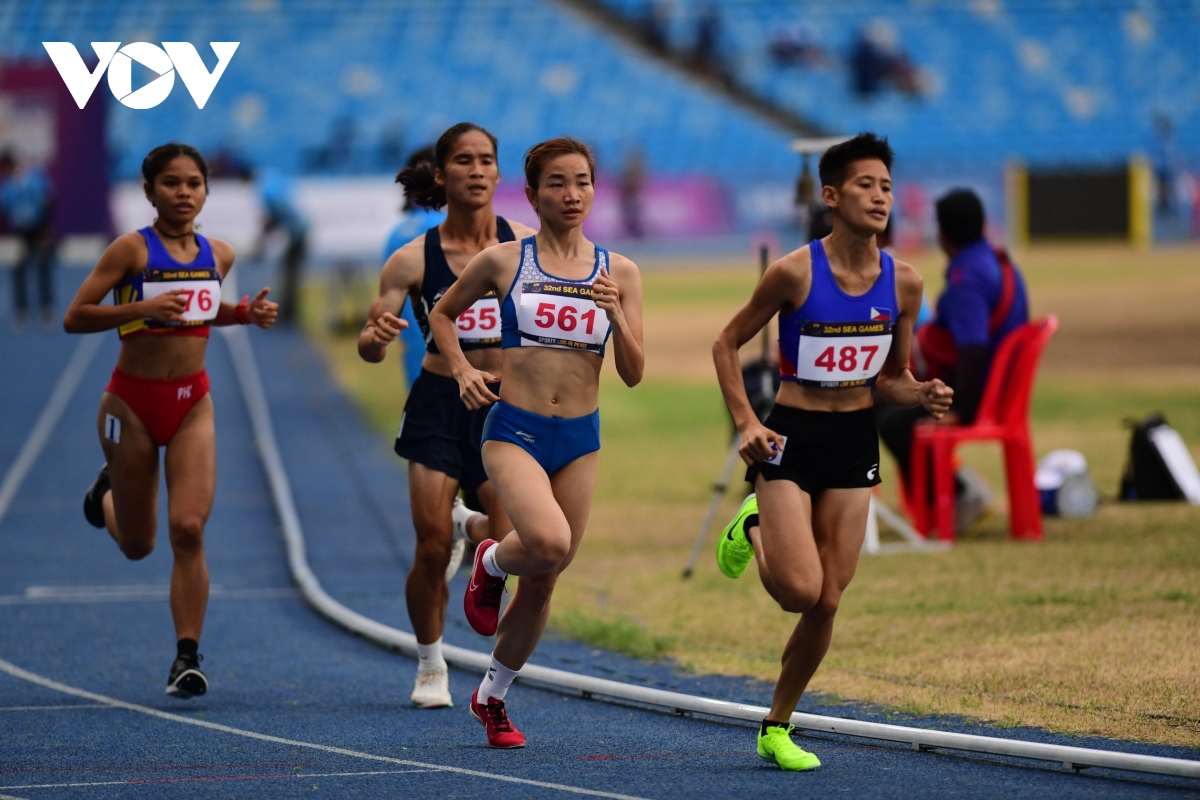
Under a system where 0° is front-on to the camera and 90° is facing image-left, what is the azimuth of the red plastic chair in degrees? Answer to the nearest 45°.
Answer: approximately 90°

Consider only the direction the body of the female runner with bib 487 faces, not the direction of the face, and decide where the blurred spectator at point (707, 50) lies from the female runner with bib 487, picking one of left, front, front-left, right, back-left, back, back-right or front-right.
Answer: back-left

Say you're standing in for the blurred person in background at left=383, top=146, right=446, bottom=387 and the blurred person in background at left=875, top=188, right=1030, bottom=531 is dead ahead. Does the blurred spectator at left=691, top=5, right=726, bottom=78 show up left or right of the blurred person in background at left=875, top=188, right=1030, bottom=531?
left

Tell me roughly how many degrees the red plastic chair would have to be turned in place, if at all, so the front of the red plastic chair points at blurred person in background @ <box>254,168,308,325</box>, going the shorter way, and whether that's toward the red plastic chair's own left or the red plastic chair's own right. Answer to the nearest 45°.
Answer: approximately 45° to the red plastic chair's own right

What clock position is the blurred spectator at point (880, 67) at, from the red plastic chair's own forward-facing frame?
The blurred spectator is roughly at 3 o'clock from the red plastic chair.

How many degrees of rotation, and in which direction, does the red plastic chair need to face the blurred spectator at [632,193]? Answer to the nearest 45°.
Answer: approximately 90° to its right

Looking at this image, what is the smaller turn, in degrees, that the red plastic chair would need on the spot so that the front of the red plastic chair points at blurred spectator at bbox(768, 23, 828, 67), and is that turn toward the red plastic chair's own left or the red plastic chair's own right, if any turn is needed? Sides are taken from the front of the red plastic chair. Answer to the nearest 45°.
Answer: approximately 90° to the red plastic chair's own right

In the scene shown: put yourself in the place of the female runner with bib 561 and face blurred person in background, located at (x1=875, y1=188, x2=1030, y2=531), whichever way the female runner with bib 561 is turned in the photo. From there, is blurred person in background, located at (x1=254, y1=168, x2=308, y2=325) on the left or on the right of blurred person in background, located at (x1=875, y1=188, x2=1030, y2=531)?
left

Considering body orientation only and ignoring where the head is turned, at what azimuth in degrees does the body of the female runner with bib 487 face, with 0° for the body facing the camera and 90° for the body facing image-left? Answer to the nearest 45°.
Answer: approximately 315°

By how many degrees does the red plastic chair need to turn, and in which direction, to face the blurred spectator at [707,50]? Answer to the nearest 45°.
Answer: approximately 90° to its right

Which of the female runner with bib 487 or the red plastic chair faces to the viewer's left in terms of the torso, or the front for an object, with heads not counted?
the red plastic chair

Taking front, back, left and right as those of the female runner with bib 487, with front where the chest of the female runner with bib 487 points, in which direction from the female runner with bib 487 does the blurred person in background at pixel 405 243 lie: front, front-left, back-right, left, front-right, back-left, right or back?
back

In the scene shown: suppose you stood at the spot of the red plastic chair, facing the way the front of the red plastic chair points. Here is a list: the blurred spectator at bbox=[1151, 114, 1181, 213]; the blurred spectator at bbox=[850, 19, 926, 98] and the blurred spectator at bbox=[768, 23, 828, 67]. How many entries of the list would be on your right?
3

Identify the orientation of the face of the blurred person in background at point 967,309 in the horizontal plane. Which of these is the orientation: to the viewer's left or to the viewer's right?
to the viewer's left

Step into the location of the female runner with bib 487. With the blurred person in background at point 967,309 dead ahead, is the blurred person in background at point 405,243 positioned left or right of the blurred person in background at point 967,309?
left
